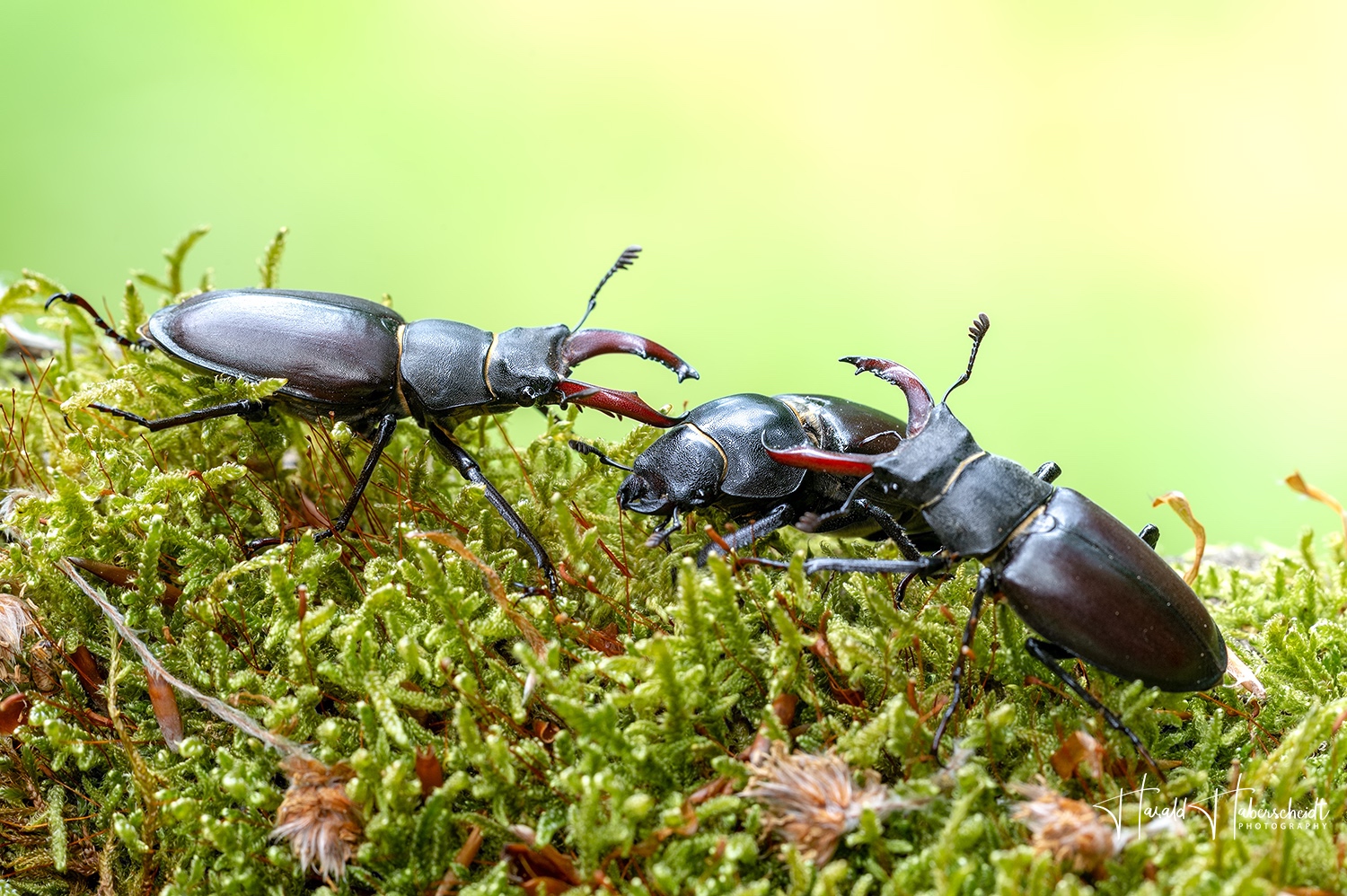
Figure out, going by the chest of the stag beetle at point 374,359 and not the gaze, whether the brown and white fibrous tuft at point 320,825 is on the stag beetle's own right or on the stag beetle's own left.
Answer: on the stag beetle's own right

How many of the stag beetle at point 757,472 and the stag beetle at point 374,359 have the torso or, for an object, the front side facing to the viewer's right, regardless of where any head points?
1

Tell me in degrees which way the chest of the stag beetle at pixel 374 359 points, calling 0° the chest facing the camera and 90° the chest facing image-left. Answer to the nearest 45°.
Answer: approximately 270°

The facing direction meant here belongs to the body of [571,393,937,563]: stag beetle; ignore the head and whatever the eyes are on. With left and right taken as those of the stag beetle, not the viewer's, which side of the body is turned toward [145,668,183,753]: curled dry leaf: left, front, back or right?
front

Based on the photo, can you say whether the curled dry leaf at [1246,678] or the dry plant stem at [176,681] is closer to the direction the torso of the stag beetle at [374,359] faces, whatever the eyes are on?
the curled dry leaf

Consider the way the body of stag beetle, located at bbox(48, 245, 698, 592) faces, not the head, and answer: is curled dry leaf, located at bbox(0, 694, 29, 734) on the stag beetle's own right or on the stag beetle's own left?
on the stag beetle's own right

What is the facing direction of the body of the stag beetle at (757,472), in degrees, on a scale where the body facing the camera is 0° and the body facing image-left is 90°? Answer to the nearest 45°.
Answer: approximately 45°

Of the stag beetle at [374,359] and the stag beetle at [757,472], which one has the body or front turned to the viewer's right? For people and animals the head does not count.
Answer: the stag beetle at [374,359]

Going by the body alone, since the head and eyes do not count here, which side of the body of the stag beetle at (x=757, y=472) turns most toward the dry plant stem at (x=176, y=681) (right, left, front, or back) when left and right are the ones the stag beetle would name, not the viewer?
front

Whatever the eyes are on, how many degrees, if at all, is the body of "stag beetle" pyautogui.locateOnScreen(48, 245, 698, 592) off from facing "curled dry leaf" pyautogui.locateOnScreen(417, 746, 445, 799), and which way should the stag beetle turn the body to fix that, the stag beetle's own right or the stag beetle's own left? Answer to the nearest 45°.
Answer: approximately 90° to the stag beetle's own right
